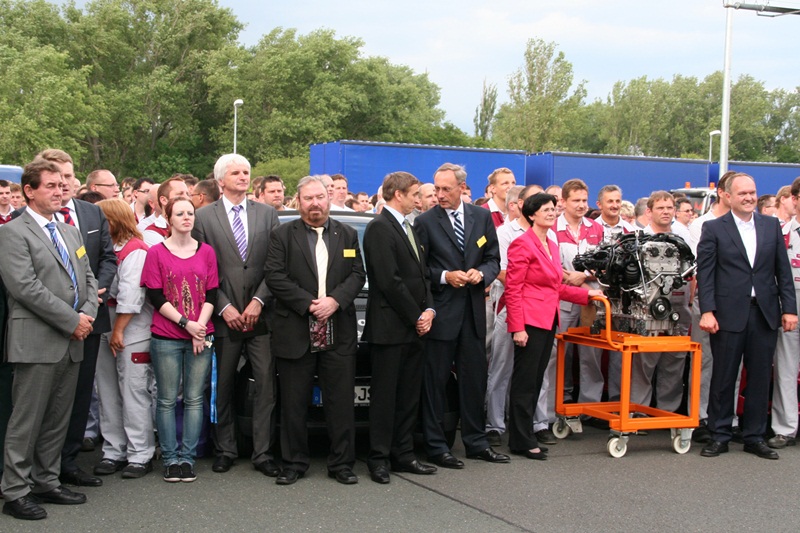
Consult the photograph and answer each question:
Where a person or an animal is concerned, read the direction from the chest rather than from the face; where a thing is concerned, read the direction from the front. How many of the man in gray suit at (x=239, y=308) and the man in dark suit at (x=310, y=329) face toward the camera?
2

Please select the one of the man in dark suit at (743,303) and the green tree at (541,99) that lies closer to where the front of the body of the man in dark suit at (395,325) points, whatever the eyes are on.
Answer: the man in dark suit

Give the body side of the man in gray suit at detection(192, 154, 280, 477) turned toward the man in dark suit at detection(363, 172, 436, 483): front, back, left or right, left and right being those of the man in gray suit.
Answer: left

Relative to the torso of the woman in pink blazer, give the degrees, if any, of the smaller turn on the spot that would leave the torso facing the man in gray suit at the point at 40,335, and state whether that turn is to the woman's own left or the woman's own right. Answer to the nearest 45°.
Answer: approximately 90° to the woman's own right

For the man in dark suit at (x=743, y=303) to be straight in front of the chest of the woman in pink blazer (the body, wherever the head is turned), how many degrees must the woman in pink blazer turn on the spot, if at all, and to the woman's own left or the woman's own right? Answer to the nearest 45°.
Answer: approximately 45° to the woman's own left

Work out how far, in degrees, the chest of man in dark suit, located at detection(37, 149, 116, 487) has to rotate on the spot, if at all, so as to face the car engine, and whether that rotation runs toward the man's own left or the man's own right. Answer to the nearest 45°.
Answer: approximately 45° to the man's own left

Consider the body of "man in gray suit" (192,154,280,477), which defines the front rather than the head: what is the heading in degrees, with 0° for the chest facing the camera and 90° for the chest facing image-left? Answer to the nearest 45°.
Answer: approximately 0°

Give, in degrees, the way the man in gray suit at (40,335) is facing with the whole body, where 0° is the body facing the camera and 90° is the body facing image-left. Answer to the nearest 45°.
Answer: approximately 315°

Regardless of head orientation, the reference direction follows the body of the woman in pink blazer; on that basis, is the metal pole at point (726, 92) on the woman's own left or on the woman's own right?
on the woman's own left

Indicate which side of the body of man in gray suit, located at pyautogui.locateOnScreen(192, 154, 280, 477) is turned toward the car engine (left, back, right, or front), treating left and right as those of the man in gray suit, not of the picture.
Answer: left

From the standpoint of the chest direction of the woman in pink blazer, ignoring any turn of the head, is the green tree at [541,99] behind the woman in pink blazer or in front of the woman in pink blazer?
behind

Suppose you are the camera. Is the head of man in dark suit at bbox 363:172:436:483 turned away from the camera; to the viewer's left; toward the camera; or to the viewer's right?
to the viewer's right
